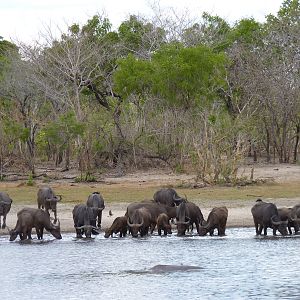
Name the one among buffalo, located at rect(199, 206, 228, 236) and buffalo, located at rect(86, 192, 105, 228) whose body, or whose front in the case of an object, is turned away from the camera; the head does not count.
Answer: buffalo, located at rect(86, 192, 105, 228)

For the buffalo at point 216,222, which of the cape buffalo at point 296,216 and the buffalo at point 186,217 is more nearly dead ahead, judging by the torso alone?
the buffalo

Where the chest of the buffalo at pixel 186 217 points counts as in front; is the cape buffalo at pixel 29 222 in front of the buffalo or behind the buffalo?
in front

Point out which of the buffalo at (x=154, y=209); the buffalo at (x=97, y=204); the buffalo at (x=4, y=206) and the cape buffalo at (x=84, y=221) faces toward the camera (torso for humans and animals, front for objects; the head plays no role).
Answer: the cape buffalo

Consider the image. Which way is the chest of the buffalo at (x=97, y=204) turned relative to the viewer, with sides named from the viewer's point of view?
facing away from the viewer

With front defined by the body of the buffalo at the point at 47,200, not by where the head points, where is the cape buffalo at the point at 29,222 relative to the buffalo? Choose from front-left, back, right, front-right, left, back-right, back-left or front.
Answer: front-right

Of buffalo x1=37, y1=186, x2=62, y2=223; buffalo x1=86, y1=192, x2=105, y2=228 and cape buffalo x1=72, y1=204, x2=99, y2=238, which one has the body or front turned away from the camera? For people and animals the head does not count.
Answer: buffalo x1=86, y1=192, x2=105, y2=228
